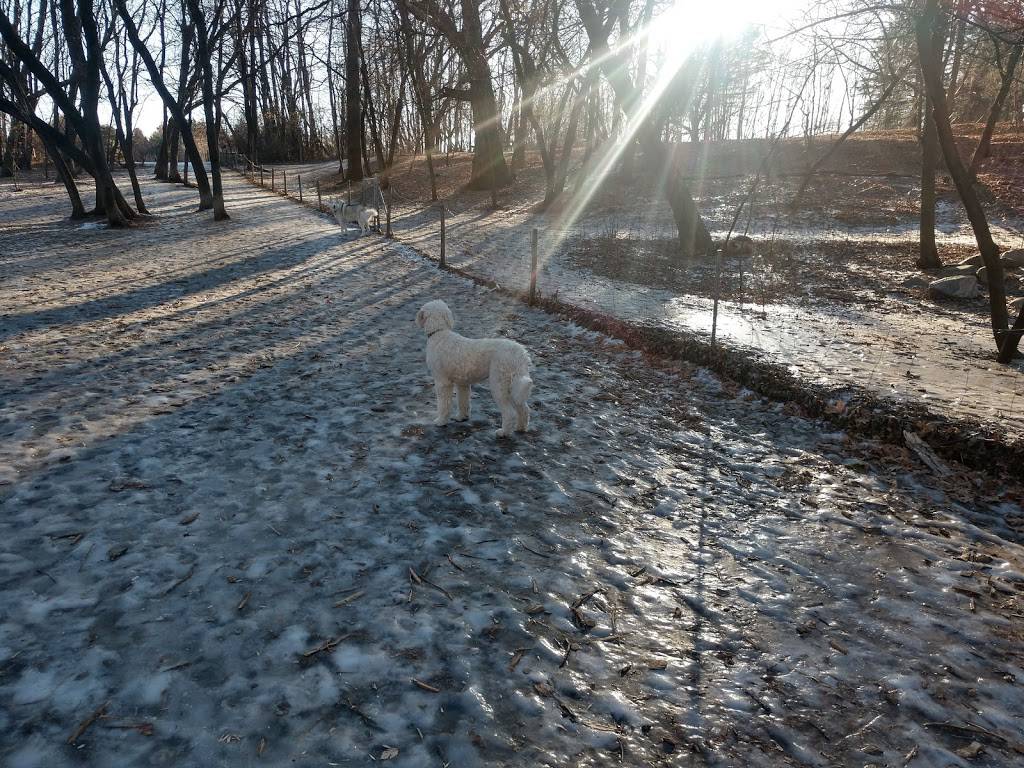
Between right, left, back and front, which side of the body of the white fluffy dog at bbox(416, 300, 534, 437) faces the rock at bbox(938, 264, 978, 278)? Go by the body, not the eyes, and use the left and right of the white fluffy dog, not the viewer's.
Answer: right

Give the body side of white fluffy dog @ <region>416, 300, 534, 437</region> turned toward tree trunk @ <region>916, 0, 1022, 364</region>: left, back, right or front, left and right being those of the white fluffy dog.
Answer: right

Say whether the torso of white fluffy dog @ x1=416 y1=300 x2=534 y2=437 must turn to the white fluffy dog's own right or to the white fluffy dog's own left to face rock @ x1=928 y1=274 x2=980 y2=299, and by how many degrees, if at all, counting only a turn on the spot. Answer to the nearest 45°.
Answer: approximately 90° to the white fluffy dog's own right

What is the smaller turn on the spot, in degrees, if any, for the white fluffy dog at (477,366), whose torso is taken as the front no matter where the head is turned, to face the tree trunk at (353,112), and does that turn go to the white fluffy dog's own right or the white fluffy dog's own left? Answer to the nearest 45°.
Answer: approximately 45° to the white fluffy dog's own right

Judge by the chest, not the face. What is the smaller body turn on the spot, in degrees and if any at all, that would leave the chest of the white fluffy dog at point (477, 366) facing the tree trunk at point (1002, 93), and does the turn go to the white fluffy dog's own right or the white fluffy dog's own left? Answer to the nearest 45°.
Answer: approximately 90° to the white fluffy dog's own right

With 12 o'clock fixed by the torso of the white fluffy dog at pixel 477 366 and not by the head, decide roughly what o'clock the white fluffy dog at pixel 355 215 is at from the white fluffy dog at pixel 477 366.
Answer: the white fluffy dog at pixel 355 215 is roughly at 1 o'clock from the white fluffy dog at pixel 477 366.

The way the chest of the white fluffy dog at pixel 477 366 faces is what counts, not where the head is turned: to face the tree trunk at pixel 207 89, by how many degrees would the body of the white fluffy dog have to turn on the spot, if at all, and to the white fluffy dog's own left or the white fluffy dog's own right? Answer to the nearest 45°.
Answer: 0° — it already faces it

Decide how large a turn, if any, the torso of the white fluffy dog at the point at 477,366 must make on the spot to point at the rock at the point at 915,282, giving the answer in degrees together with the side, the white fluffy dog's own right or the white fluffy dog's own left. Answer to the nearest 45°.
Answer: approximately 90° to the white fluffy dog's own right

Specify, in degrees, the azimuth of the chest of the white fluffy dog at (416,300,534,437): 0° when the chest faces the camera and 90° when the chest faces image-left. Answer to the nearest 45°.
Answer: approximately 135°

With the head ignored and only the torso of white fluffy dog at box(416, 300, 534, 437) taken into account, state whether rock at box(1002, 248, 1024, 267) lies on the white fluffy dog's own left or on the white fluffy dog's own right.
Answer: on the white fluffy dog's own right
